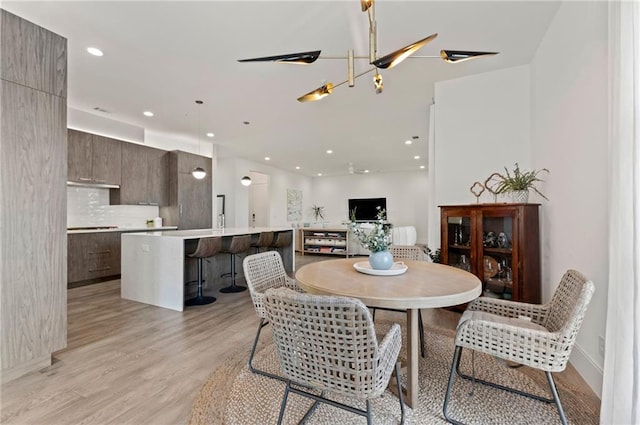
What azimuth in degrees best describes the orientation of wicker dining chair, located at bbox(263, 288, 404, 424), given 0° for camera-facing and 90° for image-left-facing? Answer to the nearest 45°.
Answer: approximately 225°

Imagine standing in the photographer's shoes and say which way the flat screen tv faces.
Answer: facing the viewer

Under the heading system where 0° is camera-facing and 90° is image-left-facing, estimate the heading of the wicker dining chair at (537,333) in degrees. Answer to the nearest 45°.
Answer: approximately 90°

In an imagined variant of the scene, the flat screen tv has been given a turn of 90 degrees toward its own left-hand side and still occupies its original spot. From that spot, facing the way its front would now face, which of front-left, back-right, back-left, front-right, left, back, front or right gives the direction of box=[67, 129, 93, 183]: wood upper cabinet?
back-right

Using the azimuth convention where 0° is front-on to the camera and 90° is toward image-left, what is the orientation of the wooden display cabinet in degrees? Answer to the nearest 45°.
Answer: approximately 45°

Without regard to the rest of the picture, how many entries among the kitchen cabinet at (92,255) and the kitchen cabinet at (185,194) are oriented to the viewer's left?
0

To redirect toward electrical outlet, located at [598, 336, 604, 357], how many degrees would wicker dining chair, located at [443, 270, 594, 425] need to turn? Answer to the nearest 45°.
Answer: approximately 135° to its right

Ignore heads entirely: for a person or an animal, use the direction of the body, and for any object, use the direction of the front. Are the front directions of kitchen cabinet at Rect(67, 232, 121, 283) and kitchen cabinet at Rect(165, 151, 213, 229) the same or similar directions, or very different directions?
same or similar directions

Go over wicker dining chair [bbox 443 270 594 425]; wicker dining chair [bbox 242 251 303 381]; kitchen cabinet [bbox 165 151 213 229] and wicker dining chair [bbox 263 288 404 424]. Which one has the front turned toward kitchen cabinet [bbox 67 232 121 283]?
wicker dining chair [bbox 443 270 594 425]

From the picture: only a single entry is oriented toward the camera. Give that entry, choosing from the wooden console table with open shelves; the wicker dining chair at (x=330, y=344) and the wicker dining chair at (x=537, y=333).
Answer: the wooden console table with open shelves

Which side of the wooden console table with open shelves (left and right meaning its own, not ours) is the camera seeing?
front

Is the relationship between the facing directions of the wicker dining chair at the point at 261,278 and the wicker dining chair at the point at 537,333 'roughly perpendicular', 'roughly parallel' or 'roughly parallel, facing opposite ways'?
roughly parallel, facing opposite ways

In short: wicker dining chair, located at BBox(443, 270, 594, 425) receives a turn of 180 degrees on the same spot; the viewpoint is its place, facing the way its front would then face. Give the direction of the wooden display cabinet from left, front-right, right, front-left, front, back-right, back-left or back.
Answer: left

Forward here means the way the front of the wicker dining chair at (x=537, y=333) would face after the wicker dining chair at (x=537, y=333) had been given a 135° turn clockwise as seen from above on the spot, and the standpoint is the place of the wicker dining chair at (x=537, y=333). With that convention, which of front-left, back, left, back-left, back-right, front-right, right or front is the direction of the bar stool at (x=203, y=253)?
back-left

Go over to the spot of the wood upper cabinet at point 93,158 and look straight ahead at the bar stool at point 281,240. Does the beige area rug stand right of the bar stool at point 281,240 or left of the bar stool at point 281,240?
right

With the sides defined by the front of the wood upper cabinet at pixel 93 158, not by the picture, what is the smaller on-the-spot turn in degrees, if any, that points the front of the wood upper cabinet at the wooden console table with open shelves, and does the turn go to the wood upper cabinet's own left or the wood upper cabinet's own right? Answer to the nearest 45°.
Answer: approximately 45° to the wood upper cabinet's own left

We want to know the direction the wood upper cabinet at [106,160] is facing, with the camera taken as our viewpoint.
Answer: facing the viewer and to the right of the viewer
